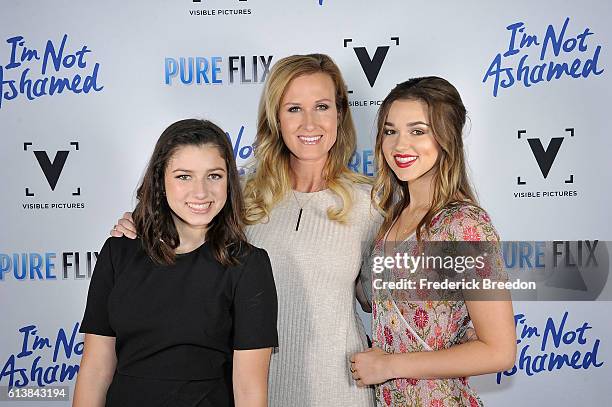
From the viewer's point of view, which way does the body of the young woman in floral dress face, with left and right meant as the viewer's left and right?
facing the viewer and to the left of the viewer

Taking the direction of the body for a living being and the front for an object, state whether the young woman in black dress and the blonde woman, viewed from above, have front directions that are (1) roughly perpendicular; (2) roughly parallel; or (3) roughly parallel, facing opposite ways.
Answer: roughly parallel

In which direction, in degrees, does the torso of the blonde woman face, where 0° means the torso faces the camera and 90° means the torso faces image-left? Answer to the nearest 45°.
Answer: approximately 0°

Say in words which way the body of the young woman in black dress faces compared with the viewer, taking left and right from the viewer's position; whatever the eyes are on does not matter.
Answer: facing the viewer

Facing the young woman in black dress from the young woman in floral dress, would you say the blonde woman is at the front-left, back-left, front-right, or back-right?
front-right

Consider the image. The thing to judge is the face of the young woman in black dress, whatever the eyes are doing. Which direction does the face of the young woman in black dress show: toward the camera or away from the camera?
toward the camera

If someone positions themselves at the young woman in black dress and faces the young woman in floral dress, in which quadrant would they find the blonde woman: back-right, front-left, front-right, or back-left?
front-left

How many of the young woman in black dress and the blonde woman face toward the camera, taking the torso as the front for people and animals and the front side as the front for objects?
2

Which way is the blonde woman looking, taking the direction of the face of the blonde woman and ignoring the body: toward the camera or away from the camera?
toward the camera
